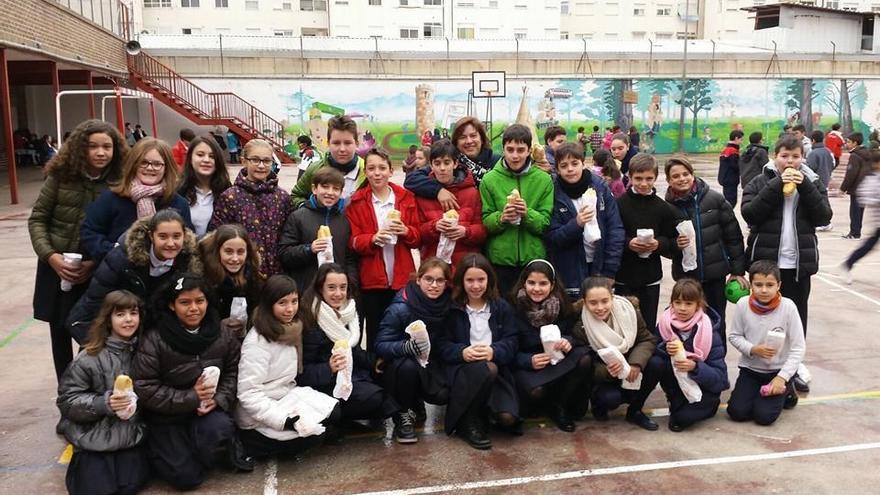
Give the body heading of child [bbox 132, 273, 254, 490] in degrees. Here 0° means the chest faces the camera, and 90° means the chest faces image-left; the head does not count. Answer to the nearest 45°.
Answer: approximately 315°

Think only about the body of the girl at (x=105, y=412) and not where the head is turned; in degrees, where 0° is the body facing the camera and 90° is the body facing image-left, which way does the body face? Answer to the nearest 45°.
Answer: approximately 315°

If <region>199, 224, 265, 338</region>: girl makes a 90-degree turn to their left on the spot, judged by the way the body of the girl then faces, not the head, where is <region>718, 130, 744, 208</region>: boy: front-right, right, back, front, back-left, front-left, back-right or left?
front-left

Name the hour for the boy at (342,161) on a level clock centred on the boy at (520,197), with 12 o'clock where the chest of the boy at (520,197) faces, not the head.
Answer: the boy at (342,161) is roughly at 3 o'clock from the boy at (520,197).

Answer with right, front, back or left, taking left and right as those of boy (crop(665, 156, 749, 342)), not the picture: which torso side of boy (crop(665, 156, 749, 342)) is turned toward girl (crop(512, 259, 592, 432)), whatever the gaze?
front

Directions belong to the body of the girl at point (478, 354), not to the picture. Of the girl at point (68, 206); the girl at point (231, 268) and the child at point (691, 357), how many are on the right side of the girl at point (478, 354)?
2
